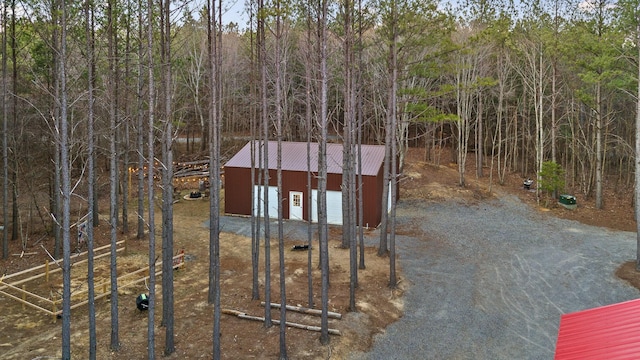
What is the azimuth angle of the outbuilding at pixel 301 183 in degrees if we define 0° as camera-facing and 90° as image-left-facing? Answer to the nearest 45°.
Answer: approximately 0°

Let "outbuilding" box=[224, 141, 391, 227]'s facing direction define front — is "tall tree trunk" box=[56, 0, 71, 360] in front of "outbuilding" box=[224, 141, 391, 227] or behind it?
in front

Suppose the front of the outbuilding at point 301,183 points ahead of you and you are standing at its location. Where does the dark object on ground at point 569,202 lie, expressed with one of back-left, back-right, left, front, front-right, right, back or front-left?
left

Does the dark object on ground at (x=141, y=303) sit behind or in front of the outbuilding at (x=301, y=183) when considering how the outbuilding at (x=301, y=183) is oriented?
in front

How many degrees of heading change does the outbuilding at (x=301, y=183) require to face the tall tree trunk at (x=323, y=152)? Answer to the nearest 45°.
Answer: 0° — it already faces it
